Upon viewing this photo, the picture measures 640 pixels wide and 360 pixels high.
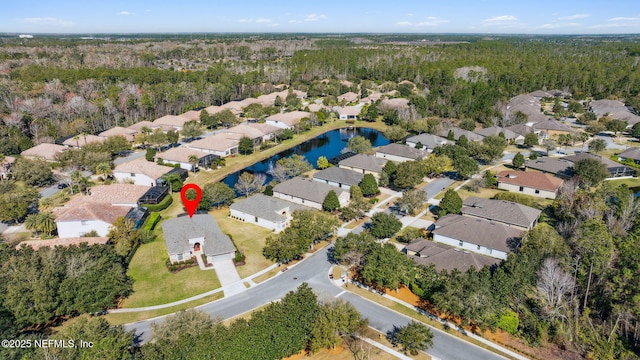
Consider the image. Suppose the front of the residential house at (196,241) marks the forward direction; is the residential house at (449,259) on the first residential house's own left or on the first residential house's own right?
on the first residential house's own left

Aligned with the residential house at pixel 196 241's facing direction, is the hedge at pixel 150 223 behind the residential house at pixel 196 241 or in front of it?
behind

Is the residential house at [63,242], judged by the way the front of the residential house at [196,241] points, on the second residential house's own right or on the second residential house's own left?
on the second residential house's own right

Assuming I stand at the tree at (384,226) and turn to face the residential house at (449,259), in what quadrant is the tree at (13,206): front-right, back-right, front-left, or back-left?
back-right

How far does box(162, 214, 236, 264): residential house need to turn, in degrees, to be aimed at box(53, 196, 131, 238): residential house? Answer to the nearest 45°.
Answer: approximately 135° to its right

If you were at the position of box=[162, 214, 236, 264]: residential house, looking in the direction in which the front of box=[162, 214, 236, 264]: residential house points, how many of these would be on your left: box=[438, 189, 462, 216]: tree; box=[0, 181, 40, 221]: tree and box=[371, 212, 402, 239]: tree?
2

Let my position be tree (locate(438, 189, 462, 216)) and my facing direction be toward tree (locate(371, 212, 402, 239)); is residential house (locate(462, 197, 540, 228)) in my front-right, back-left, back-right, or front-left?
back-left

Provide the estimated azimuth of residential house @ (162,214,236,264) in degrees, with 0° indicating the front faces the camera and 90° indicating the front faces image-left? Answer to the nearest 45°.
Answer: approximately 0°

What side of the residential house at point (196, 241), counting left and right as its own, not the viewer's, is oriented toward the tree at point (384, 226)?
left

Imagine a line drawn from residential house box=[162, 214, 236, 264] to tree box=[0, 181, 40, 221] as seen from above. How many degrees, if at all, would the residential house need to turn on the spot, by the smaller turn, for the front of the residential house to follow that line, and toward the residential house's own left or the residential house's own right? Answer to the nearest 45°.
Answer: approximately 135° to the residential house's own right
